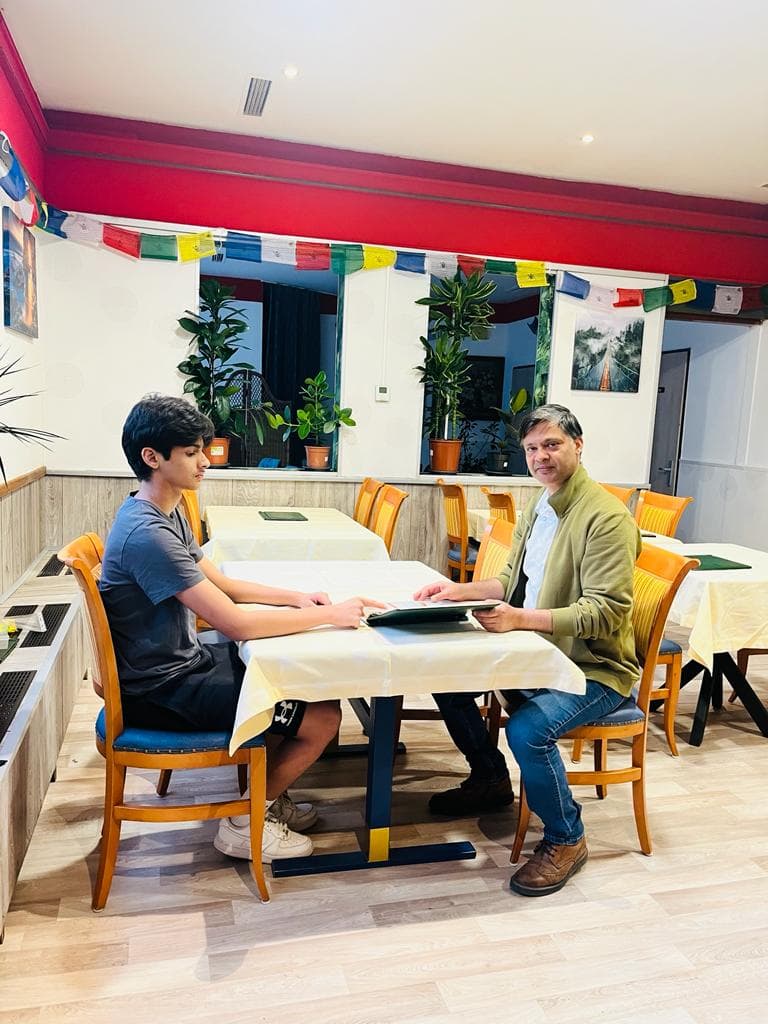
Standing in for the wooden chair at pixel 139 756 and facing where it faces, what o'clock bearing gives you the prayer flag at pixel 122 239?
The prayer flag is roughly at 9 o'clock from the wooden chair.

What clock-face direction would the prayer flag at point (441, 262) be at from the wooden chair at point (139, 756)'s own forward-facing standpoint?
The prayer flag is roughly at 10 o'clock from the wooden chair.

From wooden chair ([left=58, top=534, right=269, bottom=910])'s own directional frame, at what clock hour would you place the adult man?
The adult man is roughly at 12 o'clock from the wooden chair.

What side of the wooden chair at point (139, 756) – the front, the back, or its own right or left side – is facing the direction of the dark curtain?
left

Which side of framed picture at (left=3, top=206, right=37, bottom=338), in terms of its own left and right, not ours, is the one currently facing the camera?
right

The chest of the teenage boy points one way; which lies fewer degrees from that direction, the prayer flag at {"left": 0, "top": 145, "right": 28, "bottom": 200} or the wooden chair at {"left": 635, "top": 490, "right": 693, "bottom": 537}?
the wooden chair

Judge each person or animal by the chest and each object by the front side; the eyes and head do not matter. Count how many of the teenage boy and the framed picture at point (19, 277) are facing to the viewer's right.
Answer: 2

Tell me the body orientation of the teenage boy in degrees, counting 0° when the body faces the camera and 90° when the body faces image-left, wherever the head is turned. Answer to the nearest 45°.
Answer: approximately 270°

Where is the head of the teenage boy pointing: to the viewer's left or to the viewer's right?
to the viewer's right

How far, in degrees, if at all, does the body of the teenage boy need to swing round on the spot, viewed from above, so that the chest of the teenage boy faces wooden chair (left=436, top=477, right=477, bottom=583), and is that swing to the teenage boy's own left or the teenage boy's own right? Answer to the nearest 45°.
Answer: approximately 45° to the teenage boy's own left

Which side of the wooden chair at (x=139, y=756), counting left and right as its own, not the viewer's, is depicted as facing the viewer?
right
